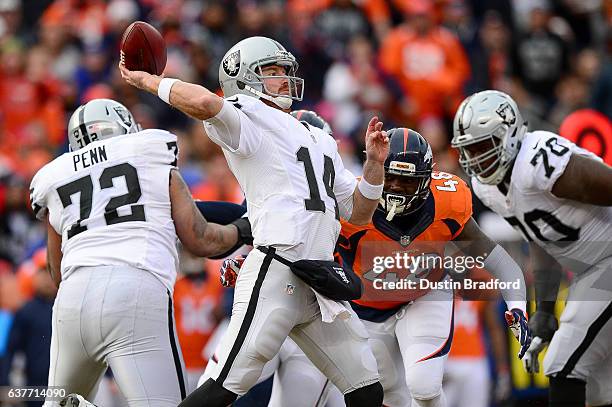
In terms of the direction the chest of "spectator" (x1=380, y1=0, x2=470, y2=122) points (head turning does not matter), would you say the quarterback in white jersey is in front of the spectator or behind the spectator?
in front

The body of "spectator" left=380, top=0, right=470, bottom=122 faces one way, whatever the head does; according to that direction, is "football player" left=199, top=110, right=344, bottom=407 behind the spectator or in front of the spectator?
in front

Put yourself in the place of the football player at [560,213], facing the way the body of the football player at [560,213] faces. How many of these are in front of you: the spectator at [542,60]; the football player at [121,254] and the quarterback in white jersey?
2

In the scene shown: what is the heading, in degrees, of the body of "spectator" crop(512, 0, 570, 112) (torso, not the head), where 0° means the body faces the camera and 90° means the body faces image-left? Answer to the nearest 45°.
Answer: approximately 0°

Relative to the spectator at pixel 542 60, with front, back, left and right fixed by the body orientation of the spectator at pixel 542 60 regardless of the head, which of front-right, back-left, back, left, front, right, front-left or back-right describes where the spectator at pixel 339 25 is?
right

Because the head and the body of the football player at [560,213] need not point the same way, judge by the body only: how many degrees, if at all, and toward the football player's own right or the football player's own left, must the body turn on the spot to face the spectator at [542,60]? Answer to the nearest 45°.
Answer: approximately 135° to the football player's own right

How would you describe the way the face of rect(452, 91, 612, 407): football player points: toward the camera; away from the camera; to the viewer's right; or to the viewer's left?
to the viewer's left

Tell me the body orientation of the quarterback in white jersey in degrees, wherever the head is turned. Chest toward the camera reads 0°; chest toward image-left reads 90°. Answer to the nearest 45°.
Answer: approximately 315°

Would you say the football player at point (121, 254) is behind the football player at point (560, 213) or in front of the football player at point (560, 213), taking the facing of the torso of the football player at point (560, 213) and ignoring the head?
in front

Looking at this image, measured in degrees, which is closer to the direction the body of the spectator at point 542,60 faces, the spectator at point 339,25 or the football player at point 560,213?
the football player

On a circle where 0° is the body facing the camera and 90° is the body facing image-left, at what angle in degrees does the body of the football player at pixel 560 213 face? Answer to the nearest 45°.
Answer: approximately 45°

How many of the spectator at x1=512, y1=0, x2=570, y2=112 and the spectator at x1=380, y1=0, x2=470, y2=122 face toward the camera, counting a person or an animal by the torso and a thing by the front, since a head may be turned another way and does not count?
2
